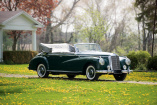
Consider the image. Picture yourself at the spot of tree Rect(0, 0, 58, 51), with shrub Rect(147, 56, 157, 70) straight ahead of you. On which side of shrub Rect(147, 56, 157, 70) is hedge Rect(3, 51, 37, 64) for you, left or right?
right

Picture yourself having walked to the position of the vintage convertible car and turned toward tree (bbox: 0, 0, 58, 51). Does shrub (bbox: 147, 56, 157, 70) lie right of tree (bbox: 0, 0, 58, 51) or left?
right

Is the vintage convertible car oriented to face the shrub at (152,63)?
no

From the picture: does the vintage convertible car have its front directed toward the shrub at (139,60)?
no

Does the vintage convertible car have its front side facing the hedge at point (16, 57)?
no

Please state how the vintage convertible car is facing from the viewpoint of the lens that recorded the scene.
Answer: facing the viewer and to the right of the viewer
